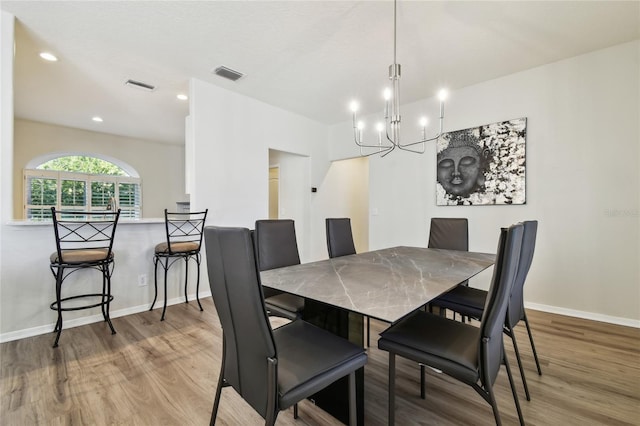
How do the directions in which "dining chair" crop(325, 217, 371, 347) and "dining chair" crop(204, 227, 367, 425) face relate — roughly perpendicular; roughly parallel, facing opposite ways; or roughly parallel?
roughly perpendicular

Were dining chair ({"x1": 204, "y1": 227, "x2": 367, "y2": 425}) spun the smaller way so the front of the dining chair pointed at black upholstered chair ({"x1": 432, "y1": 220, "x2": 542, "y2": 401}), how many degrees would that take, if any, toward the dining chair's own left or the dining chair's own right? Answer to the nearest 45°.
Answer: approximately 45° to the dining chair's own right

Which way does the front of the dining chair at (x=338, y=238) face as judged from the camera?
facing the viewer and to the right of the viewer

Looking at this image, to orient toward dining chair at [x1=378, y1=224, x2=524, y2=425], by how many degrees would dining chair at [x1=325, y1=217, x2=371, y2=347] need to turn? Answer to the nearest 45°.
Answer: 0° — it already faces it

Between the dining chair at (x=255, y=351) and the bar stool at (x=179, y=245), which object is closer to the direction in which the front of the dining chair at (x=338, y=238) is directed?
the dining chair

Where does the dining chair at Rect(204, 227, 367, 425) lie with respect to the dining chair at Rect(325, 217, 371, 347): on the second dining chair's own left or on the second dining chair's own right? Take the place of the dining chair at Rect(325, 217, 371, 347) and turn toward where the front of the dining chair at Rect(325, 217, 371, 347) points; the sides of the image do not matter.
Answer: on the second dining chair's own right

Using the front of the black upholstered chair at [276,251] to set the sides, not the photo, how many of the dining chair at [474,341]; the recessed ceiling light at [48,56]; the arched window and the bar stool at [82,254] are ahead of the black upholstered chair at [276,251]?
1

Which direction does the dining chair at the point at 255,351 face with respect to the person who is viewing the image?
facing away from the viewer and to the right of the viewer

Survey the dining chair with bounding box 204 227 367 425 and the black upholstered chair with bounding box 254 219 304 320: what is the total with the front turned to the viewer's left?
0

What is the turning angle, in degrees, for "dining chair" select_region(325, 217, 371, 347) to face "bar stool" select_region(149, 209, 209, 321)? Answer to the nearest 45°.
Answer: approximately 135° to its right

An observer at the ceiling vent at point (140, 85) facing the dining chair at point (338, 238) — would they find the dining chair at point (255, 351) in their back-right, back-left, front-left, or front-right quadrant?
front-right

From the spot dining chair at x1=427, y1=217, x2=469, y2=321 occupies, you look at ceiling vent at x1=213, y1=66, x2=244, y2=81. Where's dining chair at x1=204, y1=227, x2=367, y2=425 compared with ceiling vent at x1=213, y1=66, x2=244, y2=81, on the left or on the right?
left

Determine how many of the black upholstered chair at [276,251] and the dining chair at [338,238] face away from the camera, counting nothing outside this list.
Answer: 0

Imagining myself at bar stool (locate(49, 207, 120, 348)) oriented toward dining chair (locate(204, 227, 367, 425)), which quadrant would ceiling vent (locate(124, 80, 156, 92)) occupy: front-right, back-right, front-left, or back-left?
back-left

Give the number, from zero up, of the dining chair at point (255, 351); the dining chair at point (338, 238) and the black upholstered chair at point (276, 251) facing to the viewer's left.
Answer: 0
